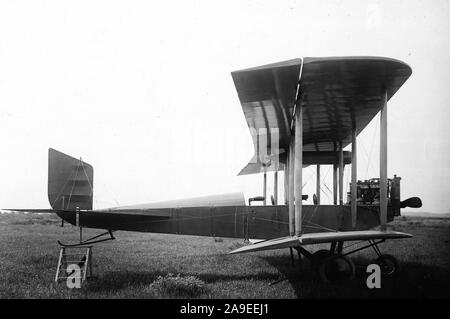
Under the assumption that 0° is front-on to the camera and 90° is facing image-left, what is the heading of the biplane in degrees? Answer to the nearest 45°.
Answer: approximately 270°
